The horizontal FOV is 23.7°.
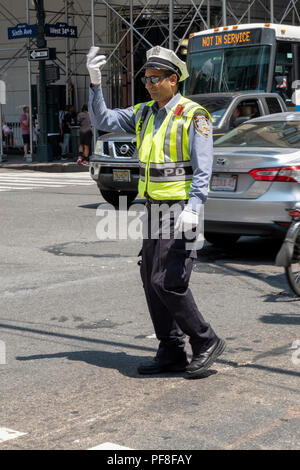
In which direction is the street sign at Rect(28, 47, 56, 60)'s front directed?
toward the camera

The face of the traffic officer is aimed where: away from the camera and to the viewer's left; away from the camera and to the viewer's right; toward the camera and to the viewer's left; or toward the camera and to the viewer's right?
toward the camera and to the viewer's left

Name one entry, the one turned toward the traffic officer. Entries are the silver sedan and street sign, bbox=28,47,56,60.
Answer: the street sign

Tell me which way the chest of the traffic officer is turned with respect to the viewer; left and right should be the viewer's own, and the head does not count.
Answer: facing the viewer and to the left of the viewer

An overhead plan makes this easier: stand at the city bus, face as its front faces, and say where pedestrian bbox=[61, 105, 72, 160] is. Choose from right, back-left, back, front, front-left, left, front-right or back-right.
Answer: right

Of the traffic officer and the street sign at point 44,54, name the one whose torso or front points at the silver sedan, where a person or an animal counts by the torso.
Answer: the street sign

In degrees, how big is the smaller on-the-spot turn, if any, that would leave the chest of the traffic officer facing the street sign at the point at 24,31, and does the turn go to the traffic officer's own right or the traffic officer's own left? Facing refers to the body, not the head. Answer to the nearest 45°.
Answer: approximately 135° to the traffic officer's own right

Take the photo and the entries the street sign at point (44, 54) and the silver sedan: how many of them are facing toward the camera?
1

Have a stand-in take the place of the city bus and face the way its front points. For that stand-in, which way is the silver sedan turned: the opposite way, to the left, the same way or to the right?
the opposite way
